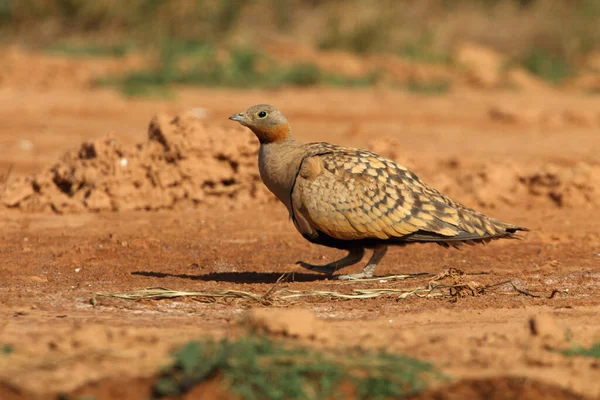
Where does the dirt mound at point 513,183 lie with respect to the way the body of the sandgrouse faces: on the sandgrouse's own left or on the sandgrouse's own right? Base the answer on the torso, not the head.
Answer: on the sandgrouse's own right

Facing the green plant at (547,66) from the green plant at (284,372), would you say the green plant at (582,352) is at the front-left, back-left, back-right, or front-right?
front-right

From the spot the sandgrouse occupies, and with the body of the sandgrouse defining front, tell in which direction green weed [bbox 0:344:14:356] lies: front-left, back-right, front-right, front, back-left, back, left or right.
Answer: front-left

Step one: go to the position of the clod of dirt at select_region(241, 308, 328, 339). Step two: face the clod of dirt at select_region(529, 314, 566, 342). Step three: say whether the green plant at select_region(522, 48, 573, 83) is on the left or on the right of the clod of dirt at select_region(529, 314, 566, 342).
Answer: left

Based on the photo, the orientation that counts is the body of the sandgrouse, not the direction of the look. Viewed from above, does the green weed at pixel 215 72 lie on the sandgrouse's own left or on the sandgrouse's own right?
on the sandgrouse's own right

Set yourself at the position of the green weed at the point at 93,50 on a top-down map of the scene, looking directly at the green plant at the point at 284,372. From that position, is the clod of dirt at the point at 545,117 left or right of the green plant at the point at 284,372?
left

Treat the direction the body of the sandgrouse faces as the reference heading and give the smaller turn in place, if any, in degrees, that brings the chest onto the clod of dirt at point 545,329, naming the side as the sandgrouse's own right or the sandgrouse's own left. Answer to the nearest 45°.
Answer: approximately 135° to the sandgrouse's own left

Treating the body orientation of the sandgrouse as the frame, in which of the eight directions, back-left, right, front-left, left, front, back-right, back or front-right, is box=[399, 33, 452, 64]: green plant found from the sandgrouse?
right

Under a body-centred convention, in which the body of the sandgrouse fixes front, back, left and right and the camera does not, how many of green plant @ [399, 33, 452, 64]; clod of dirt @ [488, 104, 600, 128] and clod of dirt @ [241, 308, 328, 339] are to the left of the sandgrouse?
1

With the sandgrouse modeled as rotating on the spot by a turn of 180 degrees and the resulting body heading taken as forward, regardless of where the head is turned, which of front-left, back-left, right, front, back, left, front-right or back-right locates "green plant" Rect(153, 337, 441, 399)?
right

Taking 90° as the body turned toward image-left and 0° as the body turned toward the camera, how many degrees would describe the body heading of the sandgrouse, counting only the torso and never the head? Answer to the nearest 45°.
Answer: approximately 90°

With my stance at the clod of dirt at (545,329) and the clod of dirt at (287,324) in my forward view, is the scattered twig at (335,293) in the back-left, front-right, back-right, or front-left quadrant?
front-right

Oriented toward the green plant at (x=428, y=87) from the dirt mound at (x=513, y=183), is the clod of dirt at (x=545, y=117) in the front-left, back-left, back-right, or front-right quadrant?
front-right

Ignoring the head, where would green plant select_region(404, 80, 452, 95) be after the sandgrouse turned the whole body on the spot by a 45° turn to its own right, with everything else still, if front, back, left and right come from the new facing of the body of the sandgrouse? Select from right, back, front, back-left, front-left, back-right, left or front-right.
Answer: front-right

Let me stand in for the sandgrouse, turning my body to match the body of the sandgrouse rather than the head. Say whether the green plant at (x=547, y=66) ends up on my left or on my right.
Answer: on my right
